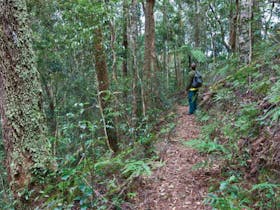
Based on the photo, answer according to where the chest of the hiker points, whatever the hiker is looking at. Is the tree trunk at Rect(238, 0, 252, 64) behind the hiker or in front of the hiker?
behind

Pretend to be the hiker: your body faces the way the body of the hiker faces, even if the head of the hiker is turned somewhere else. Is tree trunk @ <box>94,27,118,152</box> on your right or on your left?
on your left

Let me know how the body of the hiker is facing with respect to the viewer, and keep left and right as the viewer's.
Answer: facing away from the viewer and to the left of the viewer

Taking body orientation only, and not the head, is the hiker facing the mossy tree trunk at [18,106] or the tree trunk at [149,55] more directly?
the tree trunk

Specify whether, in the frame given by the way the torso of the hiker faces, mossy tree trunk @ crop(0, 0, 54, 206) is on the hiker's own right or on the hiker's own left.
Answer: on the hiker's own left

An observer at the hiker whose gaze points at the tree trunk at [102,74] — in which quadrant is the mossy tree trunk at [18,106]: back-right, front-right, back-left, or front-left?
front-left

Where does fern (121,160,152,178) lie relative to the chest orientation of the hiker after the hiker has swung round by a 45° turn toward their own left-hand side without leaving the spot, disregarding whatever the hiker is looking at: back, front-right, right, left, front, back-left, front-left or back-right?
left

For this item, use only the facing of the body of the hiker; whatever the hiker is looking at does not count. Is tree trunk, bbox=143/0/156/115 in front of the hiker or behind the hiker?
in front
